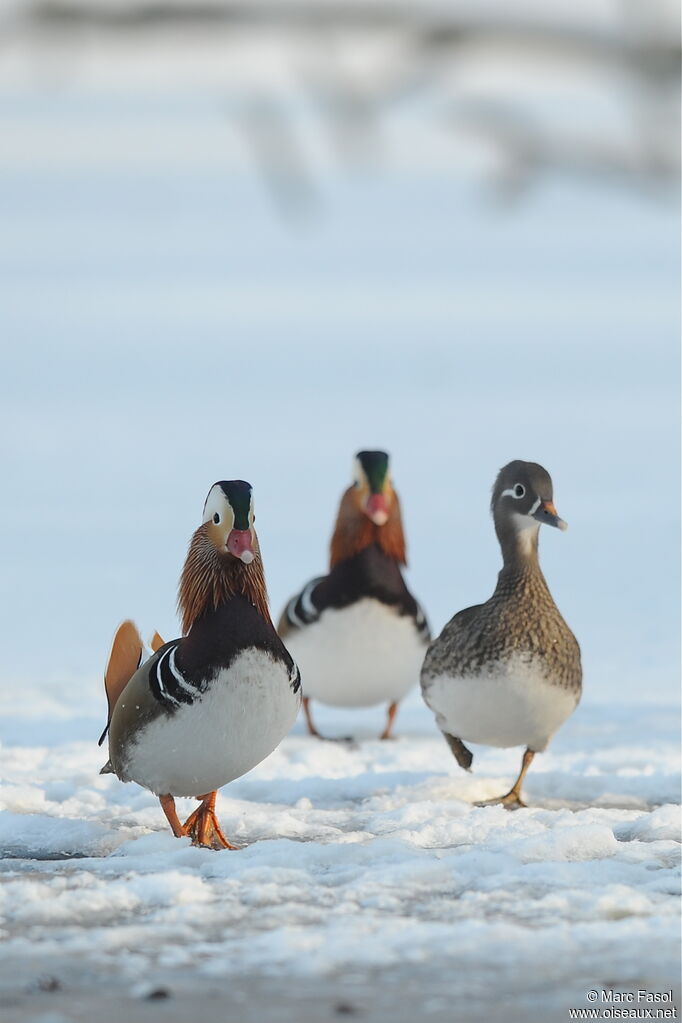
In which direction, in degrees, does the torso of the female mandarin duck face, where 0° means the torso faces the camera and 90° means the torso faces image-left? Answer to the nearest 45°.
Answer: approximately 315°

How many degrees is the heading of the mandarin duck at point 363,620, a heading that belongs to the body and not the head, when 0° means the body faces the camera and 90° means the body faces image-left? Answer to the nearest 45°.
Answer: approximately 0°

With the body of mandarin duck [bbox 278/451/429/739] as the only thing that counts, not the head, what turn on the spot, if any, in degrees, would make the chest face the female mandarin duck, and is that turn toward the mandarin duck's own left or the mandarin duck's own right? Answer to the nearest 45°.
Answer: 0° — it already faces it

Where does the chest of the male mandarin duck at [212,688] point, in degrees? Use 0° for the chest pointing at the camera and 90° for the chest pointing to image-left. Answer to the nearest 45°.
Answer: approximately 315°

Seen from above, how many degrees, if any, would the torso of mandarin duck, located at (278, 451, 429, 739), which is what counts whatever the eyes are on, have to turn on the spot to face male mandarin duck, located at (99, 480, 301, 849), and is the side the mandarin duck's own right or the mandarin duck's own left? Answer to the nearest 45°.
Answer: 0° — it already faces it

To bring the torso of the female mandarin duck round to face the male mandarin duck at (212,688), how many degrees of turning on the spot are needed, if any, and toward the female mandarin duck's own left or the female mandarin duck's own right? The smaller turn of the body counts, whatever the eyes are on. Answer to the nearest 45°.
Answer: approximately 90° to the female mandarin duck's own right

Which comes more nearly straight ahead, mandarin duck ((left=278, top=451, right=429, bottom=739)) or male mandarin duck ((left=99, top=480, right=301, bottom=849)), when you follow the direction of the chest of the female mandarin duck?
the male mandarin duck

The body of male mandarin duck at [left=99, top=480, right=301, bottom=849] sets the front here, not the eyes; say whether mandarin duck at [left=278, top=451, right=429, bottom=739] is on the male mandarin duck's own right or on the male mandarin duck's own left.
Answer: on the male mandarin duck's own left

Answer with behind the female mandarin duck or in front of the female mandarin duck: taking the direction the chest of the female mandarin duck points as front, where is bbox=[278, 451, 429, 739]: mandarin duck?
behind

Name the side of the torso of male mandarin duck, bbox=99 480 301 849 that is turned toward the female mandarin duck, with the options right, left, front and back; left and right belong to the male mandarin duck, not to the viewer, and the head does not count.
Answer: left

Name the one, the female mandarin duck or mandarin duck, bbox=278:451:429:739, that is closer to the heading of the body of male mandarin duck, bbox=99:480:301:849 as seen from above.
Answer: the female mandarin duck
